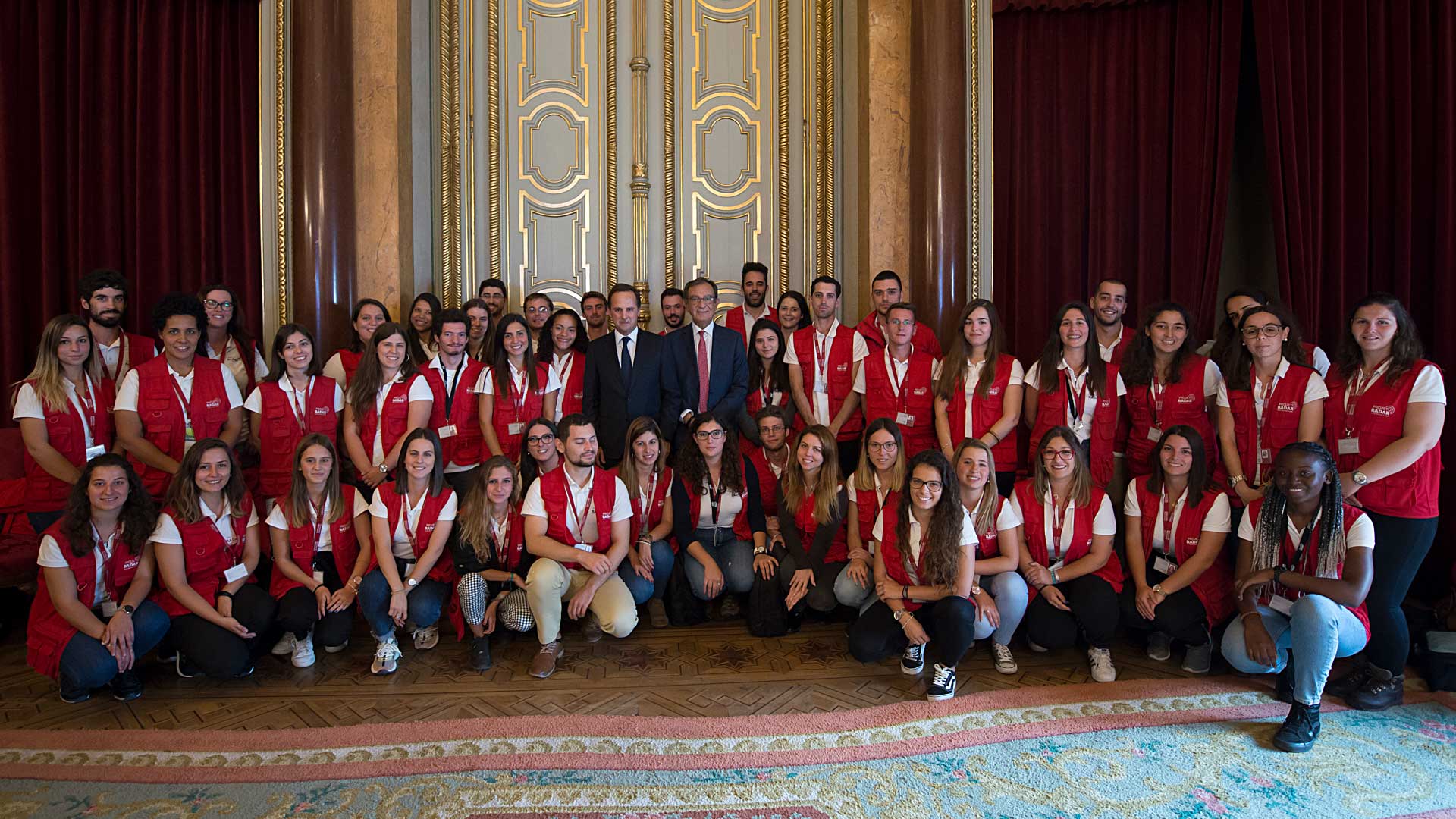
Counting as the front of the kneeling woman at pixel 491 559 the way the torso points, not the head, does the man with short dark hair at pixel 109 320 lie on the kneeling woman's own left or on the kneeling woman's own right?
on the kneeling woman's own right

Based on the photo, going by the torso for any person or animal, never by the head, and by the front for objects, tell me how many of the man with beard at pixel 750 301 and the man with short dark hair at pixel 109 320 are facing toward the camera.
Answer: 2

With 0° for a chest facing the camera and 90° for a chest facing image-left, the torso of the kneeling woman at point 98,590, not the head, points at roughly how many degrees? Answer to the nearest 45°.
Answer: approximately 315°

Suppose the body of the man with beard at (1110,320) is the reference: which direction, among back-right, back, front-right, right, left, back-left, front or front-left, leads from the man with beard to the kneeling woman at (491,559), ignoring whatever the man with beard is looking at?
front-right
